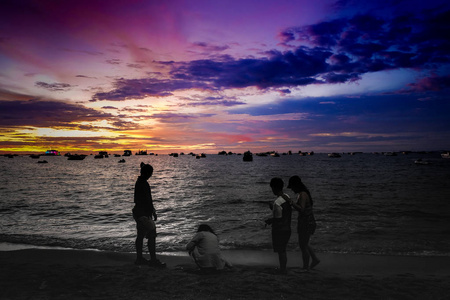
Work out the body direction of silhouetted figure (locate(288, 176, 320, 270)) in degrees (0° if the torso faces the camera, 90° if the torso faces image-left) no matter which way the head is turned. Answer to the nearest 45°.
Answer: approximately 90°

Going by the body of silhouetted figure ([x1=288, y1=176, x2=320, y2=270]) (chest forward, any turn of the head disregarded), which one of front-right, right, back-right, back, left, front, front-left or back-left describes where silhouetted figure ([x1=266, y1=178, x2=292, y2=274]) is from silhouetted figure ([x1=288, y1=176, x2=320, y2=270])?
front-left
